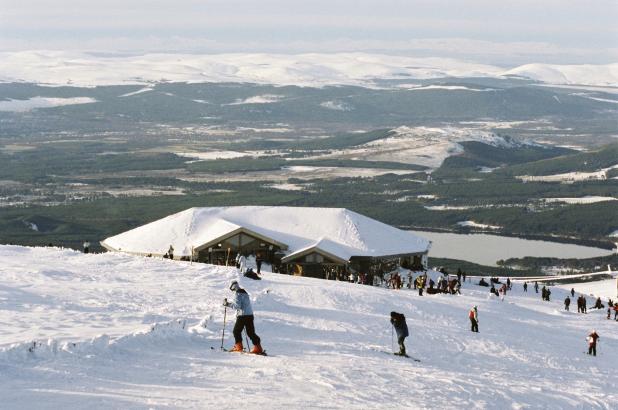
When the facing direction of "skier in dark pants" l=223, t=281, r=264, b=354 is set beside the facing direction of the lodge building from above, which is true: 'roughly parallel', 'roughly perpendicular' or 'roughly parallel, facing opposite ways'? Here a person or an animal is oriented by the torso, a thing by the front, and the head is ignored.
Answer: roughly perpendicular

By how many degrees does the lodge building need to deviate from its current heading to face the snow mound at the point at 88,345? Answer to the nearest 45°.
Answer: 0° — it already faces it

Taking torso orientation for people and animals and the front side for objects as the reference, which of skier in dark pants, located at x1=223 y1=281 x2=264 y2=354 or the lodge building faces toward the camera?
the lodge building

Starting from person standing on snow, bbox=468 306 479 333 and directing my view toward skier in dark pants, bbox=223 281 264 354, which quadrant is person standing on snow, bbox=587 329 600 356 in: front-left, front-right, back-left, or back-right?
back-left

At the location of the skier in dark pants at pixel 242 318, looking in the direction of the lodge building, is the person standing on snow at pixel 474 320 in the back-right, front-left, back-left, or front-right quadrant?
front-right

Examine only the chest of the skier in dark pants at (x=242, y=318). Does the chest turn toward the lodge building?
no

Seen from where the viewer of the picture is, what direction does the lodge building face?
facing the viewer

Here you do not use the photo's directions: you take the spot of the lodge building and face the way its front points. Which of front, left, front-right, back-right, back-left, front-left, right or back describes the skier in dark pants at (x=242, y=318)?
front

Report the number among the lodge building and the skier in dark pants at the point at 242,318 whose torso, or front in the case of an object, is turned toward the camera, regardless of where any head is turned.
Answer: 1

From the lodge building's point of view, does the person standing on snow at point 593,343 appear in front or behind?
in front
